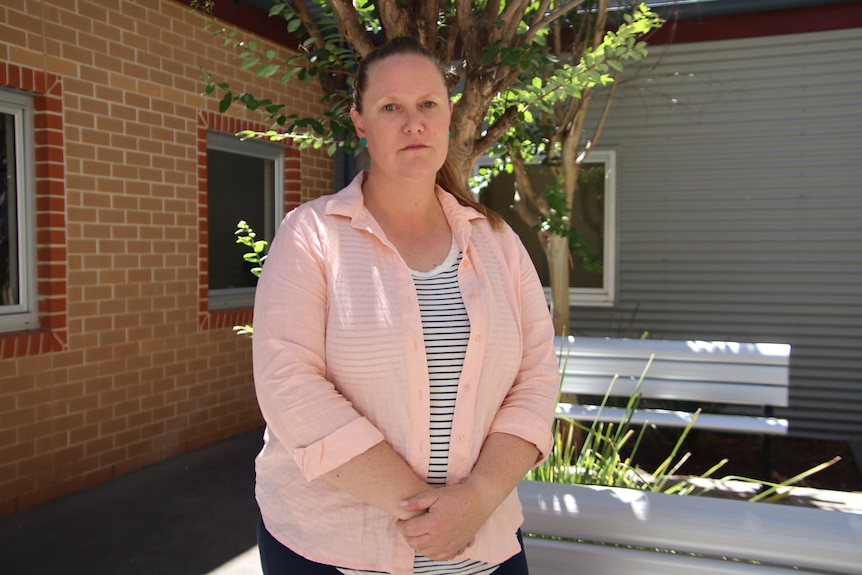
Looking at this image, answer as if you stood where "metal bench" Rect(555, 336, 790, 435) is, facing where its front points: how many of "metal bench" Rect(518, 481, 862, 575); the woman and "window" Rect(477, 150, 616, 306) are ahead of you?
2

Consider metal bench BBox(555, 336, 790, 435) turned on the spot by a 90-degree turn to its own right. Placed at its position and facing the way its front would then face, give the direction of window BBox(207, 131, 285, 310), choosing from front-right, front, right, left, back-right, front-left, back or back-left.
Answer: front

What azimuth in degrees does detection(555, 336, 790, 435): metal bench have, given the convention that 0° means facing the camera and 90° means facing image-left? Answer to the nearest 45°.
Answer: approximately 0°

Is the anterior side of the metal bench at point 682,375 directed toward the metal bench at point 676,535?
yes

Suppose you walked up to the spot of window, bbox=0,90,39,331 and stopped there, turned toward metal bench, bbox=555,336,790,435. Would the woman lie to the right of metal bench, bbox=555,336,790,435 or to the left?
right

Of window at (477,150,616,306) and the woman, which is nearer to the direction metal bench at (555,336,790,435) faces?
the woman

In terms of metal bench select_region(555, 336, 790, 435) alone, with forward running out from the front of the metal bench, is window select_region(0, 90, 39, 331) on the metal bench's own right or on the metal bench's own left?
on the metal bench's own right

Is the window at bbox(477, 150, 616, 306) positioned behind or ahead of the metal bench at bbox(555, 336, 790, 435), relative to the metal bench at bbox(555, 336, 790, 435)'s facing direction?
behind
